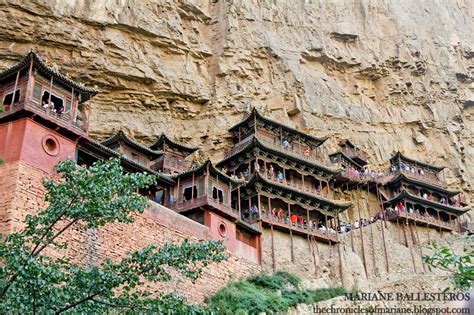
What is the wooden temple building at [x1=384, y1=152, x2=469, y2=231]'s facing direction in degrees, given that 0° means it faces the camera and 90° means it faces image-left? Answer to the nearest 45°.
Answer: approximately 315°

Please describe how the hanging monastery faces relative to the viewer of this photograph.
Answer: facing the viewer and to the right of the viewer

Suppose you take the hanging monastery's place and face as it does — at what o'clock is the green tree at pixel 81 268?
The green tree is roughly at 2 o'clock from the hanging monastery.

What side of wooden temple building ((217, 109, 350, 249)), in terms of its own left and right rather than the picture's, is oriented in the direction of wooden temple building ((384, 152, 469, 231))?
left

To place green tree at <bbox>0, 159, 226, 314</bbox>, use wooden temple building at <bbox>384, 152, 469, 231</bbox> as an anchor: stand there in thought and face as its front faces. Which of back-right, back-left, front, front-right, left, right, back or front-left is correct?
front-right

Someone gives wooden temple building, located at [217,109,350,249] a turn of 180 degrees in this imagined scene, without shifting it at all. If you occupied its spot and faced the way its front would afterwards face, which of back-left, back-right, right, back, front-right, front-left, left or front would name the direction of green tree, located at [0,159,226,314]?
back-left

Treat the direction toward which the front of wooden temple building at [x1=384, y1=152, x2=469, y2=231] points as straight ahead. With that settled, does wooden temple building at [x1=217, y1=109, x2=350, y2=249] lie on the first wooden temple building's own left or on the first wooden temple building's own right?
on the first wooden temple building's own right

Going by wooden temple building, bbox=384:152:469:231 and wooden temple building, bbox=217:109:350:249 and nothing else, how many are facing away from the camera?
0

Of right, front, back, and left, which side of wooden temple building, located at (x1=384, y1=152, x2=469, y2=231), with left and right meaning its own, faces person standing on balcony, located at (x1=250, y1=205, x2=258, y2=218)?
right
